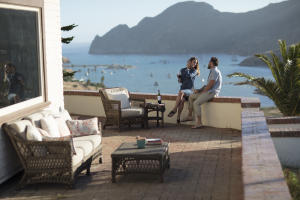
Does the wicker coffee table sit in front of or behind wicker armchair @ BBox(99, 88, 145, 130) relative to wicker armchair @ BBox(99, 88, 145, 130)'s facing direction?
in front

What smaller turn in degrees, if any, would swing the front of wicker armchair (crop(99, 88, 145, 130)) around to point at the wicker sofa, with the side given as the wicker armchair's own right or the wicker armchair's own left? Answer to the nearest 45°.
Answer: approximately 45° to the wicker armchair's own right

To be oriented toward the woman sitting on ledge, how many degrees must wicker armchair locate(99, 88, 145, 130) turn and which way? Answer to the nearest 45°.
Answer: approximately 45° to its left

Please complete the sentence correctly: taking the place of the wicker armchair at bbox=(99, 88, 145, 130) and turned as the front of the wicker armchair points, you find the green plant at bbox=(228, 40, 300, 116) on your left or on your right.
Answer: on your left
